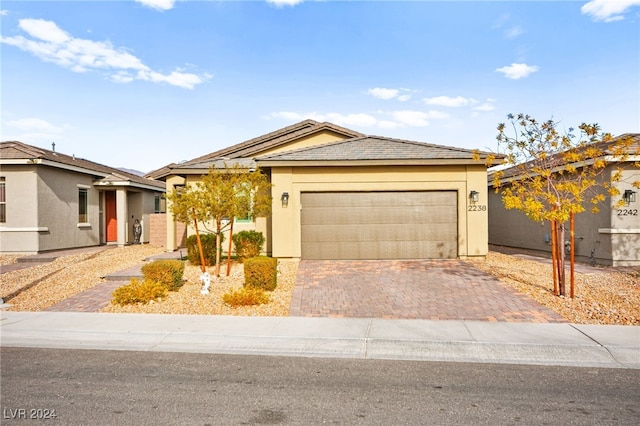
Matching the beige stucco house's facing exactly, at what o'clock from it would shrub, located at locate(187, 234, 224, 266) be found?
The shrub is roughly at 1 o'clock from the beige stucco house.

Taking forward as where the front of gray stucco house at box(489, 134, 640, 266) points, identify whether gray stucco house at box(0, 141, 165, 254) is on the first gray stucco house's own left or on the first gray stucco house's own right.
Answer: on the first gray stucco house's own right

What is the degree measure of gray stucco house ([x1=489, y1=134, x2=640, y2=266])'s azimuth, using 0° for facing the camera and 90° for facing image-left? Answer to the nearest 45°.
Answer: approximately 315°

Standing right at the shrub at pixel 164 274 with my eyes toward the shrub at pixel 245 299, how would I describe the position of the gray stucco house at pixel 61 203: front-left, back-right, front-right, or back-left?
back-left

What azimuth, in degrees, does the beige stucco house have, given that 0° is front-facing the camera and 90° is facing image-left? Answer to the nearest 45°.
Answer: approximately 0°

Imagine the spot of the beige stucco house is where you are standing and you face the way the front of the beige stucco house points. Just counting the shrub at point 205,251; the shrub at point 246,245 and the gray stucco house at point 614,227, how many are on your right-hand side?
2

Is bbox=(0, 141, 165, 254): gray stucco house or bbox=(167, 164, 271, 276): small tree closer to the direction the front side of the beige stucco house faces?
the small tree

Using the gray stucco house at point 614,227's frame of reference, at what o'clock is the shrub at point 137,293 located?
The shrub is roughly at 3 o'clock from the gray stucco house.

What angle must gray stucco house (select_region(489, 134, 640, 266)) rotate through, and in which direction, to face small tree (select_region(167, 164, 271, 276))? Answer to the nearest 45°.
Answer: approximately 90° to its right

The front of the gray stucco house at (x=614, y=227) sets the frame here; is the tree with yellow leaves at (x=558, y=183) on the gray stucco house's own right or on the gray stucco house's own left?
on the gray stucco house's own right

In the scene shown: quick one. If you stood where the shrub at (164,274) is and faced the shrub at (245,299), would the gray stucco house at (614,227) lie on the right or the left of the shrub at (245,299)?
left

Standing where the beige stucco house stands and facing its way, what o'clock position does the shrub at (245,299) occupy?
The shrub is roughly at 1 o'clock from the beige stucco house.
